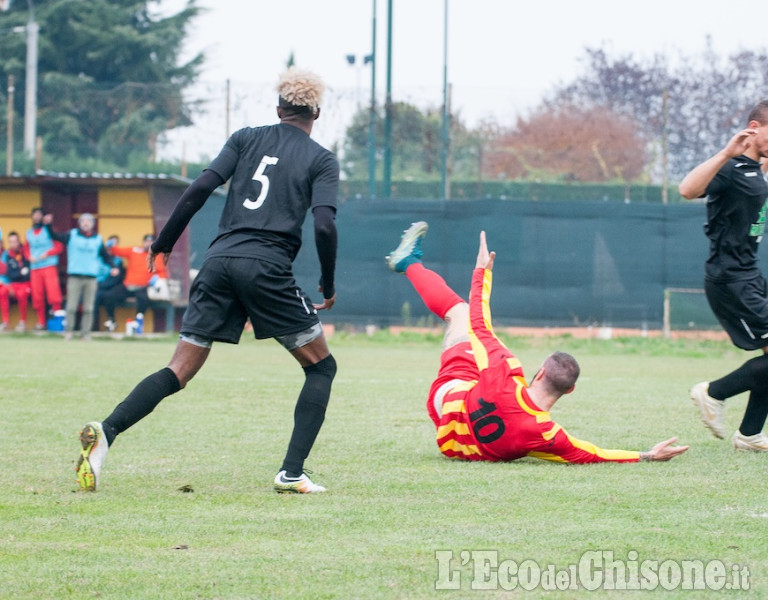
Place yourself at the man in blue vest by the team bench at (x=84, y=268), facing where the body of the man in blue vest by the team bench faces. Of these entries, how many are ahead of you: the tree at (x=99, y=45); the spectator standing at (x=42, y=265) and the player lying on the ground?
1

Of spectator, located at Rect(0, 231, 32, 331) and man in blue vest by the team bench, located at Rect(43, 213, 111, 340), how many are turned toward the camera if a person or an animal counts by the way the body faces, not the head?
2

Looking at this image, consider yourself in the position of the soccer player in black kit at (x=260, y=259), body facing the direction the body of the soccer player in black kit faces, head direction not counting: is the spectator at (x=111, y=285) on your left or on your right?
on your left

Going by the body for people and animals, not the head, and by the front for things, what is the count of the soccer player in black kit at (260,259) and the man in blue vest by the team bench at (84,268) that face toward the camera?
1

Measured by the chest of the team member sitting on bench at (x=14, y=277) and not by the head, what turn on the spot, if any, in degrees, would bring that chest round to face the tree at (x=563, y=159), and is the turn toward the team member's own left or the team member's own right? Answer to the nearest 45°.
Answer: approximately 90° to the team member's own left

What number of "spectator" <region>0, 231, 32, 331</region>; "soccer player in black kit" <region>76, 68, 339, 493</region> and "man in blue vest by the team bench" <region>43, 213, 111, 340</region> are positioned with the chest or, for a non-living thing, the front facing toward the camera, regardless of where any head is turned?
2

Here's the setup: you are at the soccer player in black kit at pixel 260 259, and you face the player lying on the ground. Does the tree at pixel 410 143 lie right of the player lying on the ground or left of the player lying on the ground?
left

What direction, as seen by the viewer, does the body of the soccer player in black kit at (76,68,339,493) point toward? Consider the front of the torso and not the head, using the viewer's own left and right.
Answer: facing away from the viewer and to the right of the viewer

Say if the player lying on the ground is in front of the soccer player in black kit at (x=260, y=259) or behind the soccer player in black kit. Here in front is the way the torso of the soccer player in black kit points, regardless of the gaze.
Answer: in front

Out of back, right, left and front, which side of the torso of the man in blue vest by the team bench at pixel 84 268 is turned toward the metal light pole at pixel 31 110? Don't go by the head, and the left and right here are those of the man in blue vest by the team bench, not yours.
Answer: back

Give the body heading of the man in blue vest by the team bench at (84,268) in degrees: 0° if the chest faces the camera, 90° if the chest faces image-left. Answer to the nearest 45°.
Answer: approximately 0°

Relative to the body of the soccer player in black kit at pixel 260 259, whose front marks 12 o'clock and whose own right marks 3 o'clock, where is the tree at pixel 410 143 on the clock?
The tree is roughly at 11 o'clock from the soccer player in black kit.
